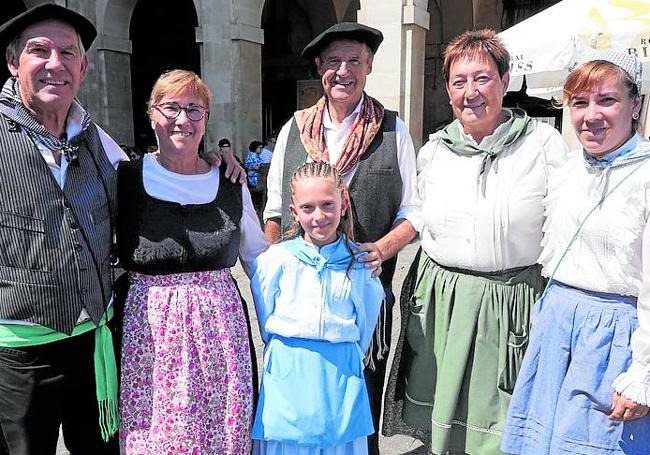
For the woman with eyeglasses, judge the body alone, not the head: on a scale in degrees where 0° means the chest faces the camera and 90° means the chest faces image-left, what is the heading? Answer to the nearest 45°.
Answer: approximately 0°

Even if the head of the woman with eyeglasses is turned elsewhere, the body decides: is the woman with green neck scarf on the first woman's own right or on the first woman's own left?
on the first woman's own left

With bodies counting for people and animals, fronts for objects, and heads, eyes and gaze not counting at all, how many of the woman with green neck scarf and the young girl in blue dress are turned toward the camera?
2

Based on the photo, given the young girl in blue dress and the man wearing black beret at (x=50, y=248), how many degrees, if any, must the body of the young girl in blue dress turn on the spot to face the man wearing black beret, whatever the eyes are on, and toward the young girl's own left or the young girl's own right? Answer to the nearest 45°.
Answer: approximately 90° to the young girl's own right
